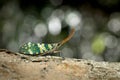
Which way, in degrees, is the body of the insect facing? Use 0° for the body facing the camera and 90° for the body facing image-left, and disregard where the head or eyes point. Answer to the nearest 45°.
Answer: approximately 270°
